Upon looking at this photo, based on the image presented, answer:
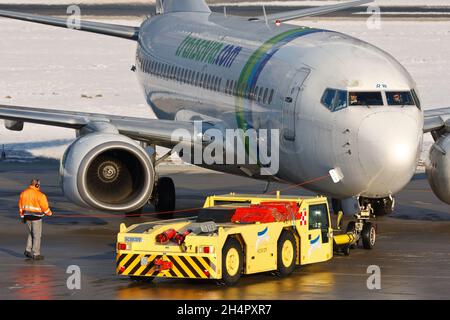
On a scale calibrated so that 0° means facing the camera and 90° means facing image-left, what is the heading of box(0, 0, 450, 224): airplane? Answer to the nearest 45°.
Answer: approximately 315°

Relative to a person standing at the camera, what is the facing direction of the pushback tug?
facing away from the viewer and to the right of the viewer

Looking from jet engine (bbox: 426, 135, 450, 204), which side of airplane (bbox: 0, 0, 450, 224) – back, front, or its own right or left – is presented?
left

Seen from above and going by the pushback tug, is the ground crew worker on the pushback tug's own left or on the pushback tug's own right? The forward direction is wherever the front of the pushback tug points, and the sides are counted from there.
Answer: on the pushback tug's own left

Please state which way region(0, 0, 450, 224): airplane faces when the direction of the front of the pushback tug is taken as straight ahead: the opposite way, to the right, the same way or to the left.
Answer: to the right

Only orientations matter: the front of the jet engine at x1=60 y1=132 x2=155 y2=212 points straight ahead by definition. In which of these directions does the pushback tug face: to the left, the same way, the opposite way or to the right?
to the left
